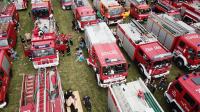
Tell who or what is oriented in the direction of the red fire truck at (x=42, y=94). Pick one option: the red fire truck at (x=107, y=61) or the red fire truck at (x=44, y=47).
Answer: the red fire truck at (x=44, y=47)

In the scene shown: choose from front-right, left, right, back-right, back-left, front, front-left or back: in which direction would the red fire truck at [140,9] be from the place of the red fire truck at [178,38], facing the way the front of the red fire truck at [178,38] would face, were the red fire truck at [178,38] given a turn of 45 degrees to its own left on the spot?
back-left

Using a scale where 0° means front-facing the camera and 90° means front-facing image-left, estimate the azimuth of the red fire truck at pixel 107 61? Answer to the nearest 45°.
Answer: approximately 315°

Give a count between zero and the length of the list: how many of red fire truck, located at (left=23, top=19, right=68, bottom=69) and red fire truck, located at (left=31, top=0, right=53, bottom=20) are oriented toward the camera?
2

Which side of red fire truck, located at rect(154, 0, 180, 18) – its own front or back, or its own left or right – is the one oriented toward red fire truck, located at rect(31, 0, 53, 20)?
right

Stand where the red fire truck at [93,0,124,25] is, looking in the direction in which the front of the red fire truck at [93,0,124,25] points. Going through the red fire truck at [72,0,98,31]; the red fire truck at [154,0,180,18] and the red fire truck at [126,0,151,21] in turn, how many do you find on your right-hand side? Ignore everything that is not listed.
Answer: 1

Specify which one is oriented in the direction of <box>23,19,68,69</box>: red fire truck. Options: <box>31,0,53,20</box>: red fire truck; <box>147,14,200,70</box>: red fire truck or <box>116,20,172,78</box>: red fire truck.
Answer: <box>31,0,53,20</box>: red fire truck

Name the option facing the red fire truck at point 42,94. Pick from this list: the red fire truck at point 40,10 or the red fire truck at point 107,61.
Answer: the red fire truck at point 40,10

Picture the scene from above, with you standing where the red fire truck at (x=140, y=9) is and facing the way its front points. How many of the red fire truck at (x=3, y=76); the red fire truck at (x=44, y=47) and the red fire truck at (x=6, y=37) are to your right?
3

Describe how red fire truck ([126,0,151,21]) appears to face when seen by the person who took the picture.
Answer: facing the viewer and to the right of the viewer

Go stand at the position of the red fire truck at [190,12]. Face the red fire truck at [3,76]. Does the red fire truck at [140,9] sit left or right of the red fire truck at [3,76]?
right

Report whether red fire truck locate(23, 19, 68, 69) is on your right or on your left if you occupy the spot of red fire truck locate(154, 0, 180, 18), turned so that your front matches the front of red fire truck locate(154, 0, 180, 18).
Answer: on your right

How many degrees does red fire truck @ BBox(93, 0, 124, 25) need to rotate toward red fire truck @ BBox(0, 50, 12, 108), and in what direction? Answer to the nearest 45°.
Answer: approximately 90° to its right
